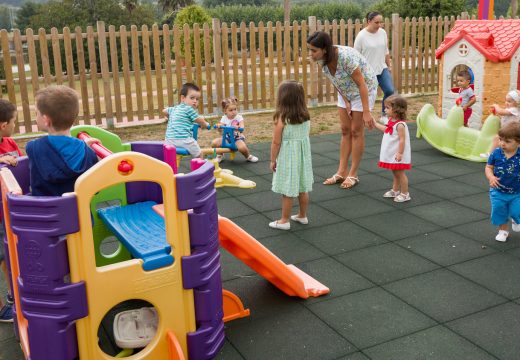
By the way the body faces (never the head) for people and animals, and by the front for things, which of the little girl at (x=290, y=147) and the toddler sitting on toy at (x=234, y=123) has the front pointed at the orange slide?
the toddler sitting on toy

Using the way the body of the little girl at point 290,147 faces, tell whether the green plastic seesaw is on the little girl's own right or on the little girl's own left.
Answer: on the little girl's own right

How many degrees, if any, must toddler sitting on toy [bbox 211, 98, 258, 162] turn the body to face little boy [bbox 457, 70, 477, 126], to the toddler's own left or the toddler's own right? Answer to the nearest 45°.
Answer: approximately 90° to the toddler's own left

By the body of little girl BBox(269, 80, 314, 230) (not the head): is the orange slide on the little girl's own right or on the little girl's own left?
on the little girl's own left

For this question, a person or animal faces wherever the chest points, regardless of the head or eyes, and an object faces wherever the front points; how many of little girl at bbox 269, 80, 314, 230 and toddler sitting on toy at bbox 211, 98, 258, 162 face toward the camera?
1

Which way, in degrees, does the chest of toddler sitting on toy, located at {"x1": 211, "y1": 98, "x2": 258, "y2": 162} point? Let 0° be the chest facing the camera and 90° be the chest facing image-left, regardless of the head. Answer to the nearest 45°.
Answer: approximately 0°

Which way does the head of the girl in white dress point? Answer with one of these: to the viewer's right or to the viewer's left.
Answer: to the viewer's left

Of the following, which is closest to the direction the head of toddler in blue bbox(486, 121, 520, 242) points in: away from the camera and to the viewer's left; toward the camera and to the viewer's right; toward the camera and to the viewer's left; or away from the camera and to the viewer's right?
toward the camera and to the viewer's left

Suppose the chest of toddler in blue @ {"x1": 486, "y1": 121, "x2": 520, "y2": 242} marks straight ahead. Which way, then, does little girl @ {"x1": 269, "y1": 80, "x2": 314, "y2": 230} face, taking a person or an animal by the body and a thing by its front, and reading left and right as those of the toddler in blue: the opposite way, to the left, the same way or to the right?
to the right

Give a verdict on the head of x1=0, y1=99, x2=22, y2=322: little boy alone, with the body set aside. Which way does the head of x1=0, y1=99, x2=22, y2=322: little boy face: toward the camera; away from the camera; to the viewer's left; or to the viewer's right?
to the viewer's right

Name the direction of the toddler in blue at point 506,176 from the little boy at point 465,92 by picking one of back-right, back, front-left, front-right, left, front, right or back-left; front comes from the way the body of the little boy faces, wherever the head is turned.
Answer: front-left

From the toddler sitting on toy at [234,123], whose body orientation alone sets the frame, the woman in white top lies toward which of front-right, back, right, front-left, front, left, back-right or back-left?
back-left

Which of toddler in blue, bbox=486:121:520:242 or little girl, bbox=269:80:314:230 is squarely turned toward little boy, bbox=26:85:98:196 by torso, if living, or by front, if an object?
the toddler in blue

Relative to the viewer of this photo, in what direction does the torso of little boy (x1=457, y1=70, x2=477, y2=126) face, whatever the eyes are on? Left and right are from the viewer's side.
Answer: facing the viewer and to the left of the viewer
